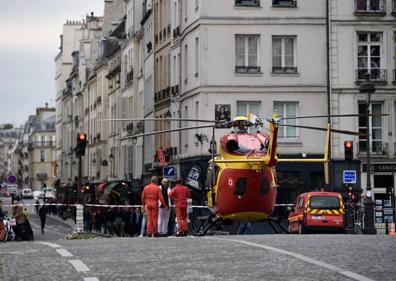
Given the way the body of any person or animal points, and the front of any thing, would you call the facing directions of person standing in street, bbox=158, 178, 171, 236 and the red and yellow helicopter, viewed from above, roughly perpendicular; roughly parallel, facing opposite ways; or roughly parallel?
roughly parallel, facing opposite ways

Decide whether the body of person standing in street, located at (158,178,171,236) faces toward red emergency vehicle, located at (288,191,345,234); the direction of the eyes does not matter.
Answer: no

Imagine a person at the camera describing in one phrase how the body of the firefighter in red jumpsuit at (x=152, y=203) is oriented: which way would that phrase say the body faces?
away from the camera

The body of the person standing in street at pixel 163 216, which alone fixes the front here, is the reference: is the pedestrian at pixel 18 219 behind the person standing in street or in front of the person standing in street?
behind

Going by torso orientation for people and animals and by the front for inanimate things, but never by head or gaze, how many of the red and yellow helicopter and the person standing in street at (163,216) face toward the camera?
1

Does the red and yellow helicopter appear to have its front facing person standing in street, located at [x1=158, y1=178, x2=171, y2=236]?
no
